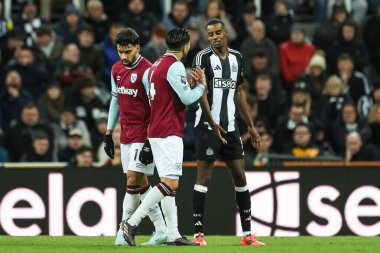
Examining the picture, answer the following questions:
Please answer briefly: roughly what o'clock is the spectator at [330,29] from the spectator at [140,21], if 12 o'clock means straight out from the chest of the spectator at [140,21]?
the spectator at [330,29] is roughly at 9 o'clock from the spectator at [140,21].

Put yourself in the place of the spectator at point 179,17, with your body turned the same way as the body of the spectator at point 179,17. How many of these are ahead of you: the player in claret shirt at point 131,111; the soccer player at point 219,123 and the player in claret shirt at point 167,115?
3

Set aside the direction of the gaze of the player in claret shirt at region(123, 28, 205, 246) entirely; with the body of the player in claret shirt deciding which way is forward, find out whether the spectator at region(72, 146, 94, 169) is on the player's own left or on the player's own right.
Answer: on the player's own left

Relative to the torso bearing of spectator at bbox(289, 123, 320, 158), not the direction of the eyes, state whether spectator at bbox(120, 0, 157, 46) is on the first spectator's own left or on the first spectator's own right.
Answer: on the first spectator's own right

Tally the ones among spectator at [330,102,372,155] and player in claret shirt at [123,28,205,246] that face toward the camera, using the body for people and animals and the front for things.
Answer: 1

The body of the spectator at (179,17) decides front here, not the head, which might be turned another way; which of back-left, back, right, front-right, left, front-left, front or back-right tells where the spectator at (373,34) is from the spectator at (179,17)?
left

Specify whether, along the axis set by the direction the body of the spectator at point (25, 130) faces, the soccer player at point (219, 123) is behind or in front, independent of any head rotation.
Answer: in front
